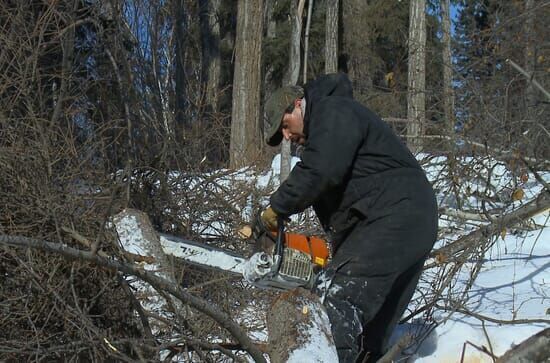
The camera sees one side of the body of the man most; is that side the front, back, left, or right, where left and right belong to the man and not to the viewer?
left

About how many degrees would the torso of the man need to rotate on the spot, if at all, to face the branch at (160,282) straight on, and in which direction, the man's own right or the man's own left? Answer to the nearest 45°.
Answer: approximately 45° to the man's own left

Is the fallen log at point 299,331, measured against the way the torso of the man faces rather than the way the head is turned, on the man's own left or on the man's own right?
on the man's own left

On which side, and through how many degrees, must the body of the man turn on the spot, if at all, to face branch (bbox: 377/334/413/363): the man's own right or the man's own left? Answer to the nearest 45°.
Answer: approximately 90° to the man's own left

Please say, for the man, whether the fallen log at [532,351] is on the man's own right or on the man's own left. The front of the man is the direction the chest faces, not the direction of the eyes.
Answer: on the man's own left

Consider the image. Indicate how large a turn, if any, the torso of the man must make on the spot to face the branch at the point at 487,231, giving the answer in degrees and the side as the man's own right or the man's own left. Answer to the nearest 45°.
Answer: approximately 135° to the man's own right
